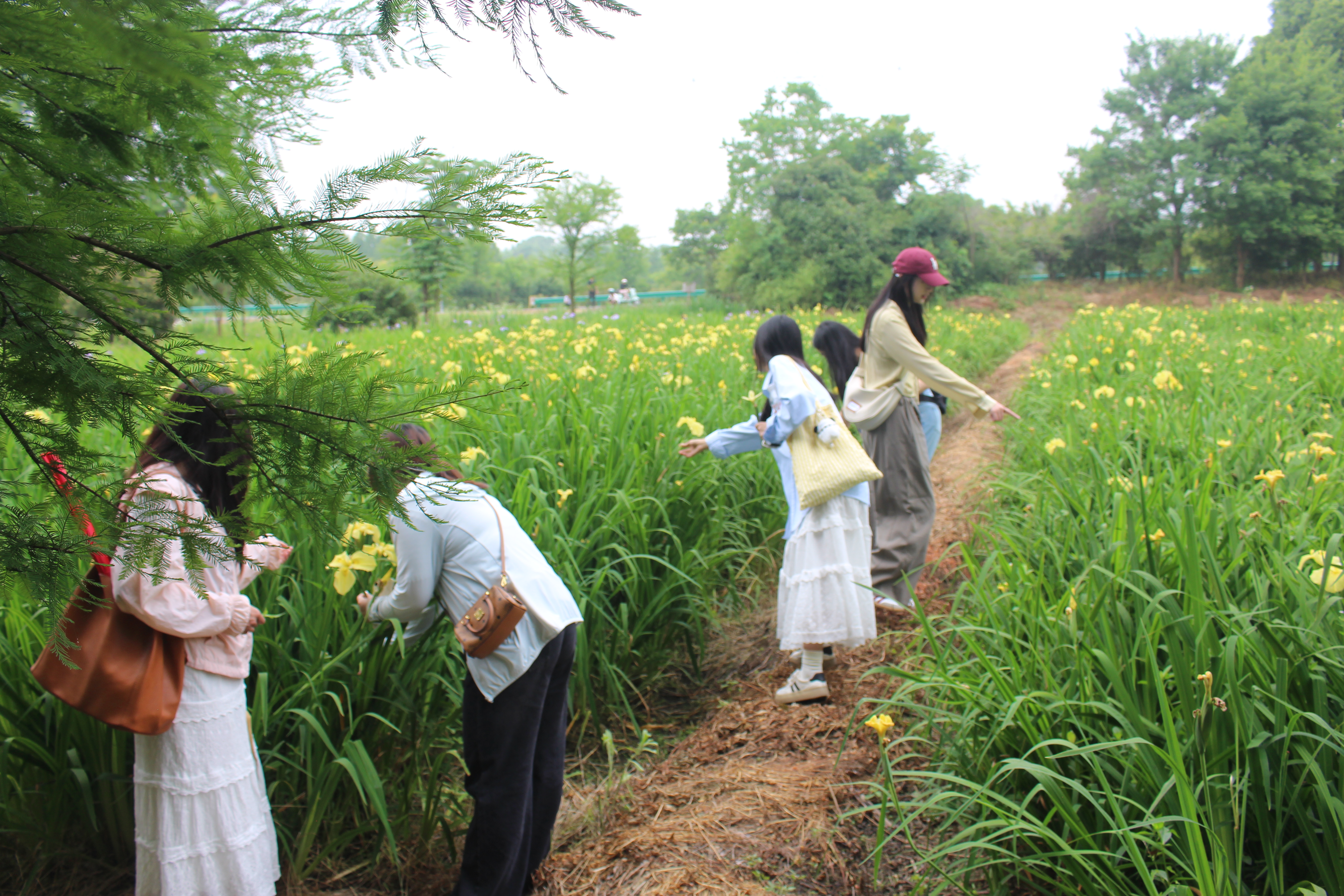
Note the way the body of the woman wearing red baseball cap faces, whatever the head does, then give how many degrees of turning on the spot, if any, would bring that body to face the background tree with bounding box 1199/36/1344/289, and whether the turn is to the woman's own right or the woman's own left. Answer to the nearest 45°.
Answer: approximately 90° to the woman's own left

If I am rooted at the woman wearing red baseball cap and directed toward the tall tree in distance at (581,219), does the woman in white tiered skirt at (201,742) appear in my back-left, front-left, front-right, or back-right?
back-left

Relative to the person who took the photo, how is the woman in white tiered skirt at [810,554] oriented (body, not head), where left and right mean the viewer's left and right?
facing to the left of the viewer

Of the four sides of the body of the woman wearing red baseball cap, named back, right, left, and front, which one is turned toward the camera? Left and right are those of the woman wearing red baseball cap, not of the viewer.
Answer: right

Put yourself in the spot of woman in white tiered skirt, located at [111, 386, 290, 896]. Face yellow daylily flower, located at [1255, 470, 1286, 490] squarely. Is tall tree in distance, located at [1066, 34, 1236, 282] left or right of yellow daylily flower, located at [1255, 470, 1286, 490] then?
left

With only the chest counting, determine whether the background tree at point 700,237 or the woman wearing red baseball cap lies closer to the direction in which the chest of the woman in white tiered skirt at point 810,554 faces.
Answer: the background tree

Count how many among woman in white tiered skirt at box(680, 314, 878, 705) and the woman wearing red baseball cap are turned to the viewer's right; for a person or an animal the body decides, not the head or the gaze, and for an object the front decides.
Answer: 1

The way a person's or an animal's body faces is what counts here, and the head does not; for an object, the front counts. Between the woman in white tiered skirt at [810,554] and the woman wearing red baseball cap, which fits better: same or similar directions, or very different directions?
very different directions

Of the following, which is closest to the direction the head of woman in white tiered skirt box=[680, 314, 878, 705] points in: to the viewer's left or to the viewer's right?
to the viewer's left

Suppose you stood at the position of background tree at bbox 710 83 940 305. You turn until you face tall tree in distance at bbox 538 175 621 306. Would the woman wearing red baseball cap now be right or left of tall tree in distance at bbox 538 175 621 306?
left

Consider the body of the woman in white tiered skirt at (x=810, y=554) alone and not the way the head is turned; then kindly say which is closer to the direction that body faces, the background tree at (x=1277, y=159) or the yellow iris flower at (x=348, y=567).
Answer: the yellow iris flower

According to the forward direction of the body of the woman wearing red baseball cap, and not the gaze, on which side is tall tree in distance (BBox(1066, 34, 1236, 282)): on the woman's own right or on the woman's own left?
on the woman's own left
